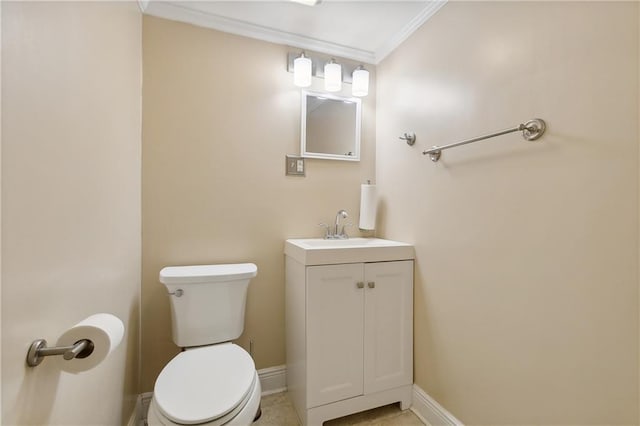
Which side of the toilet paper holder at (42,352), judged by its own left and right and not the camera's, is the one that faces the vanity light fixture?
front

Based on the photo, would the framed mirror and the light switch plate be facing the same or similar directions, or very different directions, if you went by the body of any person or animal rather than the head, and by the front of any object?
same or similar directions

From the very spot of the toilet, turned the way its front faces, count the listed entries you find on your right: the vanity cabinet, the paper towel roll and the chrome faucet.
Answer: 0

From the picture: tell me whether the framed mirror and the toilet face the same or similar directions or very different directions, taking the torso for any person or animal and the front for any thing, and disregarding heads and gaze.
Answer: same or similar directions

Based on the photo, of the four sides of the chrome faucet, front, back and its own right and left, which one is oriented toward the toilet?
right

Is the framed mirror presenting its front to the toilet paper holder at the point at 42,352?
no

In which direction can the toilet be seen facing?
toward the camera

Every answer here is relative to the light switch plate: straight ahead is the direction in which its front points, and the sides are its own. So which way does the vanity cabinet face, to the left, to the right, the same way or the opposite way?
the same way

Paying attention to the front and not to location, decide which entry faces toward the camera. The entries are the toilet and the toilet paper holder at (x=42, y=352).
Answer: the toilet

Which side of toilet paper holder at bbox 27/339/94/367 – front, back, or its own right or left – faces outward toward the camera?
right

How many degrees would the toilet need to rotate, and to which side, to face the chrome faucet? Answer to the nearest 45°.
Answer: approximately 135° to its left

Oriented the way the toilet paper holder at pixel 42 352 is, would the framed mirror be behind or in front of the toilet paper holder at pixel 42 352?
in front

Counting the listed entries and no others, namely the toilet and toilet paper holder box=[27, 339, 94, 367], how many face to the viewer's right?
1

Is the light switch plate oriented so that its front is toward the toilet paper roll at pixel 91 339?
no

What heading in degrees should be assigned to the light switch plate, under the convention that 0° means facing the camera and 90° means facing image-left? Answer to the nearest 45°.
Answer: approximately 315°

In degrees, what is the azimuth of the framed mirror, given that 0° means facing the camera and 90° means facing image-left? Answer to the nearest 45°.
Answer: approximately 315°
